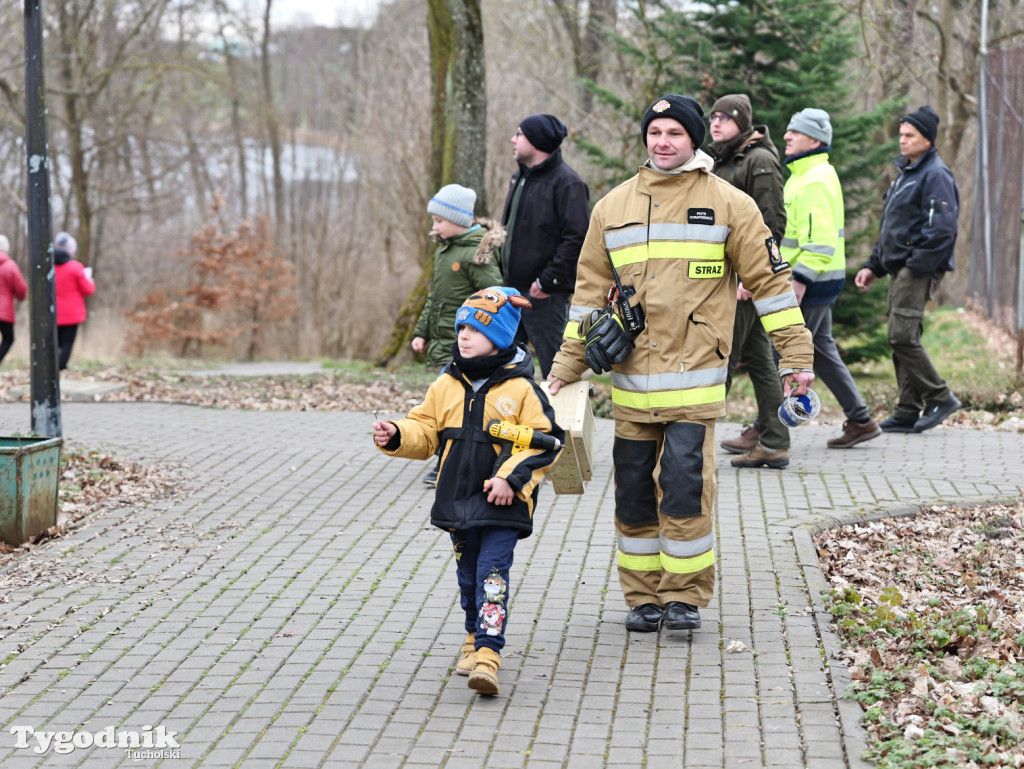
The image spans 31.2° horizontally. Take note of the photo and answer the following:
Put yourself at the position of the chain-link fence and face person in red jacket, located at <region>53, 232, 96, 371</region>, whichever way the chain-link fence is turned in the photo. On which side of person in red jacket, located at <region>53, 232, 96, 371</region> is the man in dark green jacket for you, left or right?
left

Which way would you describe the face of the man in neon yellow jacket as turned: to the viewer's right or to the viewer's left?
to the viewer's left

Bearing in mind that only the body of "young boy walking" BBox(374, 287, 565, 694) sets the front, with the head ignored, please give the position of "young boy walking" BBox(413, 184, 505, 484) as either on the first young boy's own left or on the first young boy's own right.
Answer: on the first young boy's own right

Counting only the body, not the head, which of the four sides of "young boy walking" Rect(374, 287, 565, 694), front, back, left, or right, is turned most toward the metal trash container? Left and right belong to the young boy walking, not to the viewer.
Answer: right

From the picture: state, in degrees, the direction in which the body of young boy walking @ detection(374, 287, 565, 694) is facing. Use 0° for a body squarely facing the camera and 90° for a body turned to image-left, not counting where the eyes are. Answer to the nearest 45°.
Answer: approximately 45°
